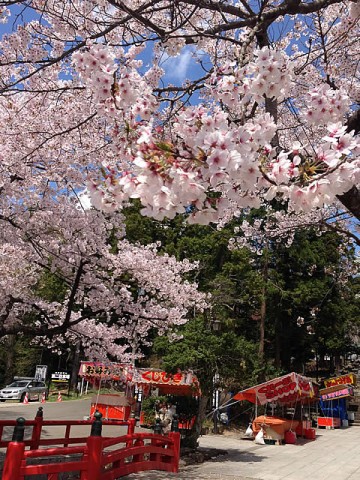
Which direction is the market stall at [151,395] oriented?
toward the camera

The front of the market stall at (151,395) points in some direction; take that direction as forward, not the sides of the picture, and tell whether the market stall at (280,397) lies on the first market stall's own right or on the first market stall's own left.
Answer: on the first market stall's own left

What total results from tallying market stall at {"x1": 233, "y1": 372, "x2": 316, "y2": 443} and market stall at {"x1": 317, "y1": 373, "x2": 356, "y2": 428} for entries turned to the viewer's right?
0

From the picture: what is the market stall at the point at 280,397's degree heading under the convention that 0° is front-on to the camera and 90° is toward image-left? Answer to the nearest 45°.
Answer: approximately 45°

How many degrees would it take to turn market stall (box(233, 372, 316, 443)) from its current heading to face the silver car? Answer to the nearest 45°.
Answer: approximately 90° to its right

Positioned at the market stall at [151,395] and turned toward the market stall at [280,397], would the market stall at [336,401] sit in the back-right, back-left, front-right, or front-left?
front-left

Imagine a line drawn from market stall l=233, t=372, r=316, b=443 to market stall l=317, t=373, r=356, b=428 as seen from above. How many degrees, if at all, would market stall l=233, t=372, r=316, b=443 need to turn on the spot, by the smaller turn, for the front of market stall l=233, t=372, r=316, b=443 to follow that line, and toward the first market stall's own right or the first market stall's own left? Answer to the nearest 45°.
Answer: approximately 90° to the first market stall's own left

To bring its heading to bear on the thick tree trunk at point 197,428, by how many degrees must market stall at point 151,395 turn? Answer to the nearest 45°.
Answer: approximately 45° to its left

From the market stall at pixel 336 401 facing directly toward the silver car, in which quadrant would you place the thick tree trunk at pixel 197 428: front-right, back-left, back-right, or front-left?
front-left

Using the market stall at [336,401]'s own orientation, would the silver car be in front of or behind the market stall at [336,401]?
in front

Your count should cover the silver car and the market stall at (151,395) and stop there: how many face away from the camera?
0

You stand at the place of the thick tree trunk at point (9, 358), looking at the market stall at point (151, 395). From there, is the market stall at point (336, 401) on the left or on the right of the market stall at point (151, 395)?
left
